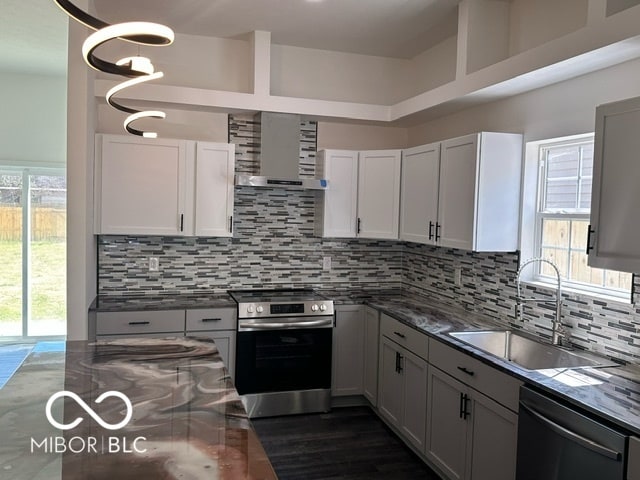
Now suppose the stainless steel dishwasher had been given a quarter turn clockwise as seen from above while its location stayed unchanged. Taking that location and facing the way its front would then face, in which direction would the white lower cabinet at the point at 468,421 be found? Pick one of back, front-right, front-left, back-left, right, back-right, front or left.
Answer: front

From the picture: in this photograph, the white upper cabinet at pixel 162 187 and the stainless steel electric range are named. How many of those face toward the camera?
2

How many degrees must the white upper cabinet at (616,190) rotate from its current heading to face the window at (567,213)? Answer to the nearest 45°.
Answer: approximately 135° to its right

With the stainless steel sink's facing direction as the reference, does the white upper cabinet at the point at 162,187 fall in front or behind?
in front

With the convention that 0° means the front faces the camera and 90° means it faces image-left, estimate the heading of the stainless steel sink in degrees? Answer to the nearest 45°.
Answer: approximately 45°

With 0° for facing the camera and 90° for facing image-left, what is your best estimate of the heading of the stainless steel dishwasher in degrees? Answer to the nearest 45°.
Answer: approximately 45°

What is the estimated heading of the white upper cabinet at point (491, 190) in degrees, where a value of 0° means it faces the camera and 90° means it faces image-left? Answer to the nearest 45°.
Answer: approximately 45°

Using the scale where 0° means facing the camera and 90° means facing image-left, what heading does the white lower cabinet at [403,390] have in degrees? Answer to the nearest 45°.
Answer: approximately 45°

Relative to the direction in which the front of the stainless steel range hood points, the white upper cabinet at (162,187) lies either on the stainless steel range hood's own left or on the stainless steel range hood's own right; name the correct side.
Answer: on the stainless steel range hood's own right

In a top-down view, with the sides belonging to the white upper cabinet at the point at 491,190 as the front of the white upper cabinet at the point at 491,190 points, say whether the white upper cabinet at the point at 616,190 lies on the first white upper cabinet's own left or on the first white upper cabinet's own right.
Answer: on the first white upper cabinet's own left
